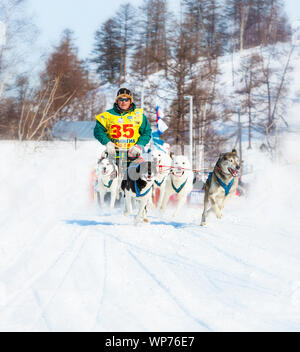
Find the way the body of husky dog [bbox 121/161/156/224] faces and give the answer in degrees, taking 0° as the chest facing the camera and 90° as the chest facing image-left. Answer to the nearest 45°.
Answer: approximately 315°

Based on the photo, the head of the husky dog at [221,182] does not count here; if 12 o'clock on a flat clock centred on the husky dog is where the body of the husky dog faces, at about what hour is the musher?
The musher is roughly at 5 o'clock from the husky dog.

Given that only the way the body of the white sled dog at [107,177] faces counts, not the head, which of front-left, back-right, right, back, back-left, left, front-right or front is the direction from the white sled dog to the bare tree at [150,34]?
back

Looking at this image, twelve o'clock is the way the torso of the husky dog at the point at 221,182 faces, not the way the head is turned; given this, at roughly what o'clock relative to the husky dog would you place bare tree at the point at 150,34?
The bare tree is roughly at 7 o'clock from the husky dog.

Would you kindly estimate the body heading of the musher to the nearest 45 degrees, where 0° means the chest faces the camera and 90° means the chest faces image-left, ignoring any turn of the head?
approximately 0°

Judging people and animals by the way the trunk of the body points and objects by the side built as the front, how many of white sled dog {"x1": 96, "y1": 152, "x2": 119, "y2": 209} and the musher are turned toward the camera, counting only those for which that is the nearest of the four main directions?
2
